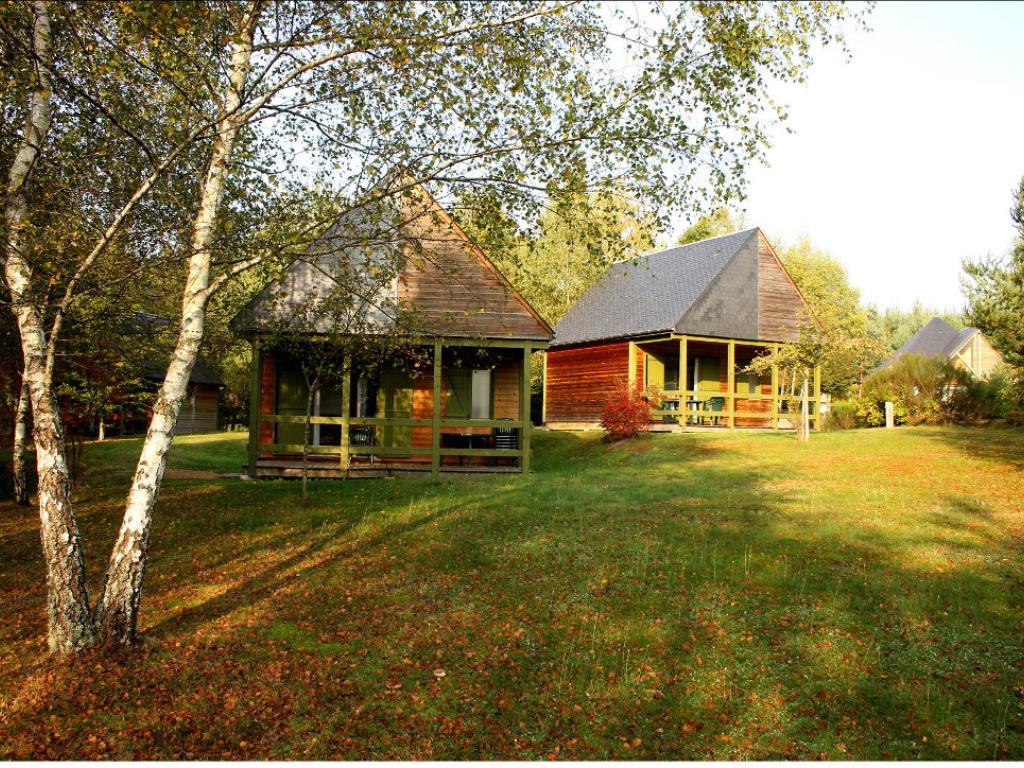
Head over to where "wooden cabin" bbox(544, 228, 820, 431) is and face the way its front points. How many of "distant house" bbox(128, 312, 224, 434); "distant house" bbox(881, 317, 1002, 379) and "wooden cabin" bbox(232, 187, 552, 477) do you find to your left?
1

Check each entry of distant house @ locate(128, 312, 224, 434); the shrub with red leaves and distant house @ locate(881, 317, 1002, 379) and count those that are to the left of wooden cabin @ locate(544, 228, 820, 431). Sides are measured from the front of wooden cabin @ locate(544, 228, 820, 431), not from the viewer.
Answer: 1

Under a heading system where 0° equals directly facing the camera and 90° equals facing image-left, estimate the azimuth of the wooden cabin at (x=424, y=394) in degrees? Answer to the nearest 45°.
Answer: approximately 0°

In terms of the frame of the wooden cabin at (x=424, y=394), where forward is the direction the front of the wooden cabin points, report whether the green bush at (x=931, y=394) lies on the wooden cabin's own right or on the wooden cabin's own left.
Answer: on the wooden cabin's own left

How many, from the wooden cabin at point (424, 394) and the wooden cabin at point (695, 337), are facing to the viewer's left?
0

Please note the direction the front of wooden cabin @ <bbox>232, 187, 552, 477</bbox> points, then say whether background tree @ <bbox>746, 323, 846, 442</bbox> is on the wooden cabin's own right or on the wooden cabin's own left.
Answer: on the wooden cabin's own left

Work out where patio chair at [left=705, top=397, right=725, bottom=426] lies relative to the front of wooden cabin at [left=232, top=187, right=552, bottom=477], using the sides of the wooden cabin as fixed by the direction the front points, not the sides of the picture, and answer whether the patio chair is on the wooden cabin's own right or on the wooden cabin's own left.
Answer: on the wooden cabin's own left

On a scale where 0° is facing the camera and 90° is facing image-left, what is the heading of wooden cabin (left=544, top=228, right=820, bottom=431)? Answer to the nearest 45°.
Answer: approximately 315°

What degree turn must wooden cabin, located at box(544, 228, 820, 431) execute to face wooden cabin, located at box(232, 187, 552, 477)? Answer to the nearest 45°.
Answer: approximately 90° to its right

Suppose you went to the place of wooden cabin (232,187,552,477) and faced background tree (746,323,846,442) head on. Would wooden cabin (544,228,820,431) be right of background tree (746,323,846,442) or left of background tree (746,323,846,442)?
left

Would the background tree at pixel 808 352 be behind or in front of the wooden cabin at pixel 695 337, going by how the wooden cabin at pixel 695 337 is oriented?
in front

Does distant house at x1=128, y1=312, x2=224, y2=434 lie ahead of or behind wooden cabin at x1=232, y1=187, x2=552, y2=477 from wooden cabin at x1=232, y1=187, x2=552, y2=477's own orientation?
behind
